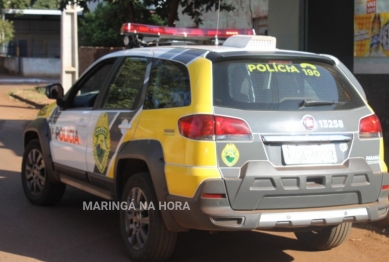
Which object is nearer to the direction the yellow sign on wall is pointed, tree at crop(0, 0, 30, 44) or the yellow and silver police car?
the yellow and silver police car

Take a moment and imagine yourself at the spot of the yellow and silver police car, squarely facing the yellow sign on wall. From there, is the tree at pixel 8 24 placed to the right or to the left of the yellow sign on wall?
left

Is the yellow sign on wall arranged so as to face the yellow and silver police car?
yes

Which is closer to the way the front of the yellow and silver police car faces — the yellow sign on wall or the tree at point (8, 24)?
the tree

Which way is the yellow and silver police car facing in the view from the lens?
facing away from the viewer and to the left of the viewer

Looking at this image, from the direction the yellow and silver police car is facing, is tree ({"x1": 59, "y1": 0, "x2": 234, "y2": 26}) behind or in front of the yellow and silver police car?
in front

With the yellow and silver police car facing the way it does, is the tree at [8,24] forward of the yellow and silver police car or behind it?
forward

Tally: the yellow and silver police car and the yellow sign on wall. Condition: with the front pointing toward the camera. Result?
1

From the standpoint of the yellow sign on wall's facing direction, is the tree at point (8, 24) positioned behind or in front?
behind

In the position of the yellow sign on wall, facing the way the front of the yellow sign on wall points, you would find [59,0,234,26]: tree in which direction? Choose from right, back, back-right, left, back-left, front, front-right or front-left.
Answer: back-right

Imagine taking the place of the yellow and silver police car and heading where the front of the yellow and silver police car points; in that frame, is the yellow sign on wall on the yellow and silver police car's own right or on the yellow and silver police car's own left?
on the yellow and silver police car's own right

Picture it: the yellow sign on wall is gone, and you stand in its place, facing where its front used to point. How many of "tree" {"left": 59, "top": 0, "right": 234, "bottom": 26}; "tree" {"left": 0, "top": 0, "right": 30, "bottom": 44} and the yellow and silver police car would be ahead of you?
1
